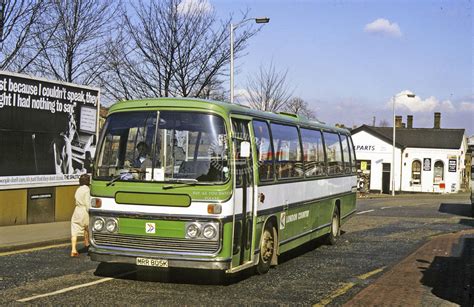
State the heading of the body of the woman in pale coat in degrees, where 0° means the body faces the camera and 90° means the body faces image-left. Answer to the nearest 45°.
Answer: approximately 225°

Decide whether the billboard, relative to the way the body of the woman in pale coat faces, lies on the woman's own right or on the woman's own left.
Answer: on the woman's own left

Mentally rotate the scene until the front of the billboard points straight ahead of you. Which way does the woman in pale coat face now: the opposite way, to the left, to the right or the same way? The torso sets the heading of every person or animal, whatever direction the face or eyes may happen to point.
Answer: to the left

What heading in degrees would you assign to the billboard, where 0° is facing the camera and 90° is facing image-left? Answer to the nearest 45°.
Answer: approximately 315°

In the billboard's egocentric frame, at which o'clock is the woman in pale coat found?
The woman in pale coat is roughly at 1 o'clock from the billboard.
